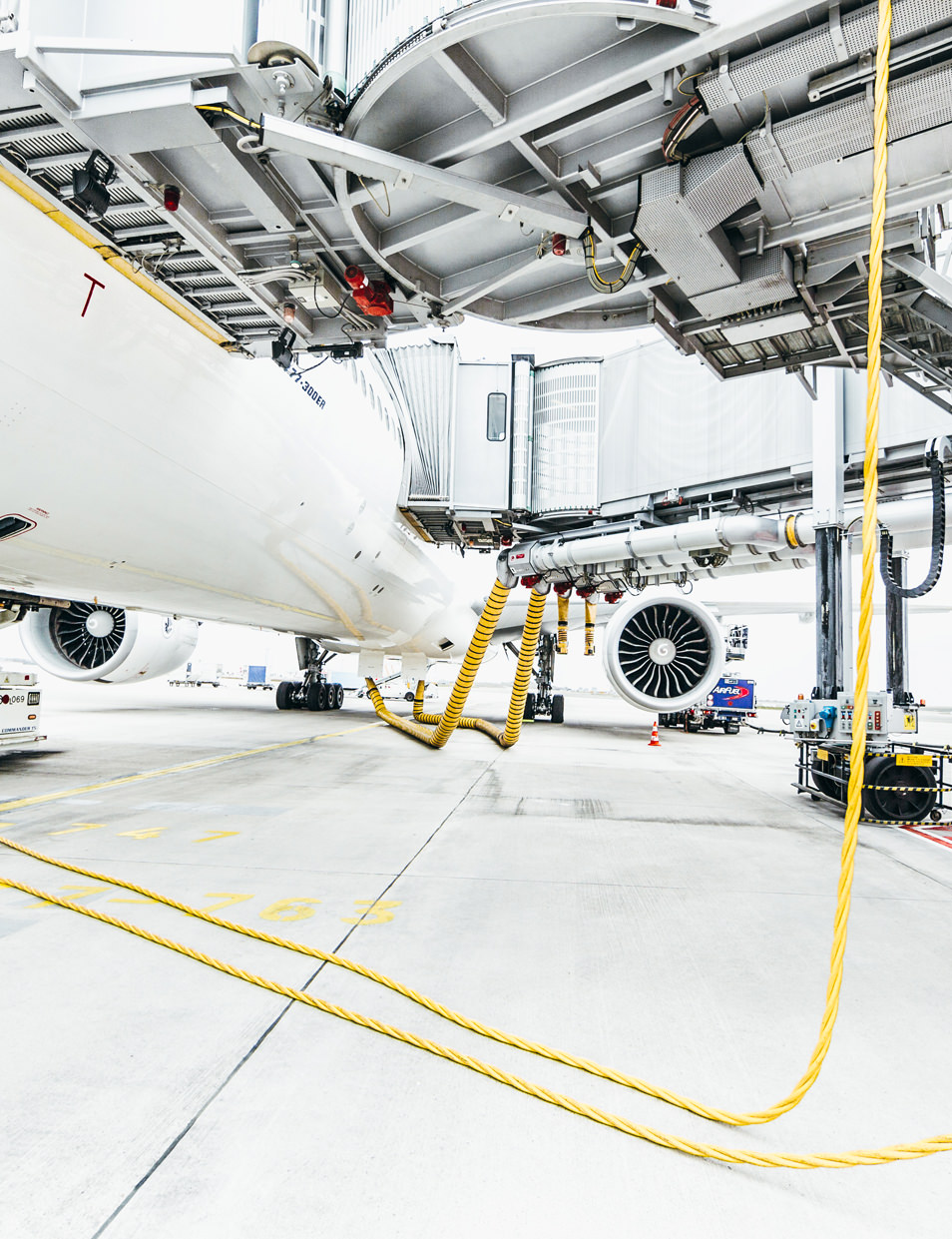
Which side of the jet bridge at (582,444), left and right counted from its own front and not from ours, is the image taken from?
left

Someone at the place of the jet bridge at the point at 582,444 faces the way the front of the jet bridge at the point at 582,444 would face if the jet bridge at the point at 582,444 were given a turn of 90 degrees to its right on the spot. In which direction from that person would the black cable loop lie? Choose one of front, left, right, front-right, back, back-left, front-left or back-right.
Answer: back-right

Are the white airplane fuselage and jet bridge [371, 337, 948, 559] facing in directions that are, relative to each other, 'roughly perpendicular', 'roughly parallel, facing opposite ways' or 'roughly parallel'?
roughly perpendicular

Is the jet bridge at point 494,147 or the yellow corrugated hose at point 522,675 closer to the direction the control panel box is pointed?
the jet bridge

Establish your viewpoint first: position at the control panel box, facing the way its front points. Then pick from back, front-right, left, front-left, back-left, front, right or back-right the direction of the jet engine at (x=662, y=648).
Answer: back-right

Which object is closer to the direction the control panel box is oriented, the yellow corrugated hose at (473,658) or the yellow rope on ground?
the yellow rope on ground

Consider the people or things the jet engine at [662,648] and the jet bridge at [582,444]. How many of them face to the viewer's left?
1

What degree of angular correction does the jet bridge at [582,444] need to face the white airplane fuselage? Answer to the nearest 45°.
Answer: approximately 45° to its left

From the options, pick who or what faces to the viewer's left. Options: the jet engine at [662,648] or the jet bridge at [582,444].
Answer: the jet bridge

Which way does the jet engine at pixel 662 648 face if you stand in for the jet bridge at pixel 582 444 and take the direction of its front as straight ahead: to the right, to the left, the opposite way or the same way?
to the left

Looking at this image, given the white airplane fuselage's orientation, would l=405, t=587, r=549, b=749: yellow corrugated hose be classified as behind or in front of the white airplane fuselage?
behind

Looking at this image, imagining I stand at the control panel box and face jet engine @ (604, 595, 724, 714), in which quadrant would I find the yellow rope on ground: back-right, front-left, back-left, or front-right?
back-left
